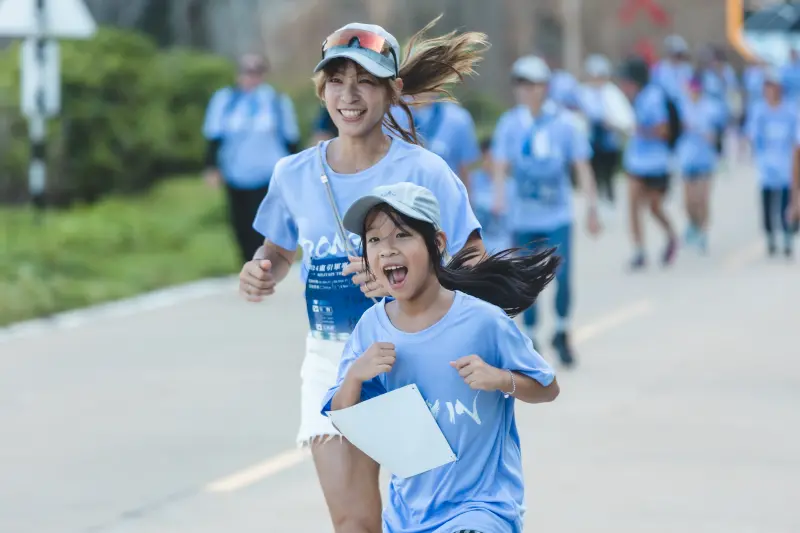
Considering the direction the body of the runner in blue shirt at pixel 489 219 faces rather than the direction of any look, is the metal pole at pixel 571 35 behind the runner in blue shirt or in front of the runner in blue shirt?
behind

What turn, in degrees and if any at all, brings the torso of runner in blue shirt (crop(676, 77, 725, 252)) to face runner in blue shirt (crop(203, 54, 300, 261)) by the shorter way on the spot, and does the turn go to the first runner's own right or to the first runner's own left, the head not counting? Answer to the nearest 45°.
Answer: approximately 45° to the first runner's own right

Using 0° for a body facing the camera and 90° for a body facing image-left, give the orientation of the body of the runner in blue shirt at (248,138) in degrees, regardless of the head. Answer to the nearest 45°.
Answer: approximately 0°

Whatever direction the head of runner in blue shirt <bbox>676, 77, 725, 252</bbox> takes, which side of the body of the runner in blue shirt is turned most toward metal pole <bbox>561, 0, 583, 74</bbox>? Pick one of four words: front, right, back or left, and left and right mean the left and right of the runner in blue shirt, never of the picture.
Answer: back
